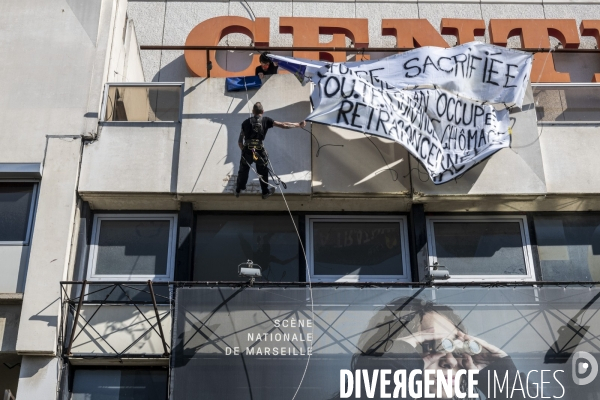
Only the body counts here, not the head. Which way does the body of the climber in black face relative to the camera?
away from the camera

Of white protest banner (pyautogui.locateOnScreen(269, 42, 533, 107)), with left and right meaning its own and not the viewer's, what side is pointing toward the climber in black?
right

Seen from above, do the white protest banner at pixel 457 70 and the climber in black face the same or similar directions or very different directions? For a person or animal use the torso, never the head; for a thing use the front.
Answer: very different directions

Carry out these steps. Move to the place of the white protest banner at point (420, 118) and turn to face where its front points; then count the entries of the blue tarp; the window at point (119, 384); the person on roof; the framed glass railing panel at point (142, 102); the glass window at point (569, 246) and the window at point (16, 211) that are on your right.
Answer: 5

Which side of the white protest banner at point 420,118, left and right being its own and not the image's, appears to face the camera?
front

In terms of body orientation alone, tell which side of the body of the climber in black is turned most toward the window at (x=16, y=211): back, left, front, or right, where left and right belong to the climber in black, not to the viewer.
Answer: left

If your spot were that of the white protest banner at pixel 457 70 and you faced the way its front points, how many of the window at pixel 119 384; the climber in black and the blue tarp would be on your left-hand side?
0

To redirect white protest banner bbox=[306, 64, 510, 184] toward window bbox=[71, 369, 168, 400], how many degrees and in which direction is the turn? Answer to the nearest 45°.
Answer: approximately 90° to its right

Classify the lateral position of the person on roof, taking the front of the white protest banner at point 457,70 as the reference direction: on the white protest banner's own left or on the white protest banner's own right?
on the white protest banner's own right

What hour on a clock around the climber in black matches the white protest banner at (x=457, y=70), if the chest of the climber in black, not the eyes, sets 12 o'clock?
The white protest banner is roughly at 3 o'clock from the climber in black.

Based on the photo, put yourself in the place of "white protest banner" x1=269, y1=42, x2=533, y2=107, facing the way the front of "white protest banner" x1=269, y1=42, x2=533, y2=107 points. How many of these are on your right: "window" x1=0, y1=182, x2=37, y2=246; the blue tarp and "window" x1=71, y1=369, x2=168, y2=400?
3
